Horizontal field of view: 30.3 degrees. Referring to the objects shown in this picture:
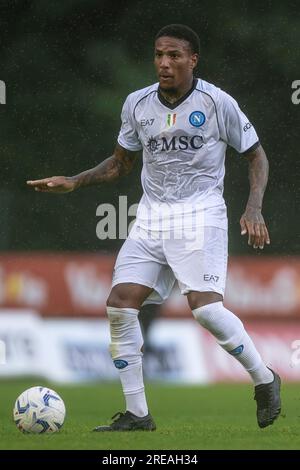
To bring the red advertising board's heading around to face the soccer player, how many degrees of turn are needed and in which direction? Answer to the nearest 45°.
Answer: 0° — it already faces them

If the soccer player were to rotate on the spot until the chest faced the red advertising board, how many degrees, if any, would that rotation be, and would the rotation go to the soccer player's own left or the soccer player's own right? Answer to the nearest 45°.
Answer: approximately 135° to the soccer player's own right

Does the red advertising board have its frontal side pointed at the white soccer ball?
yes

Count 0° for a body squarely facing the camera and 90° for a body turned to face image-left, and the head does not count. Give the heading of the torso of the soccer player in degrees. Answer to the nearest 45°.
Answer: approximately 45°
